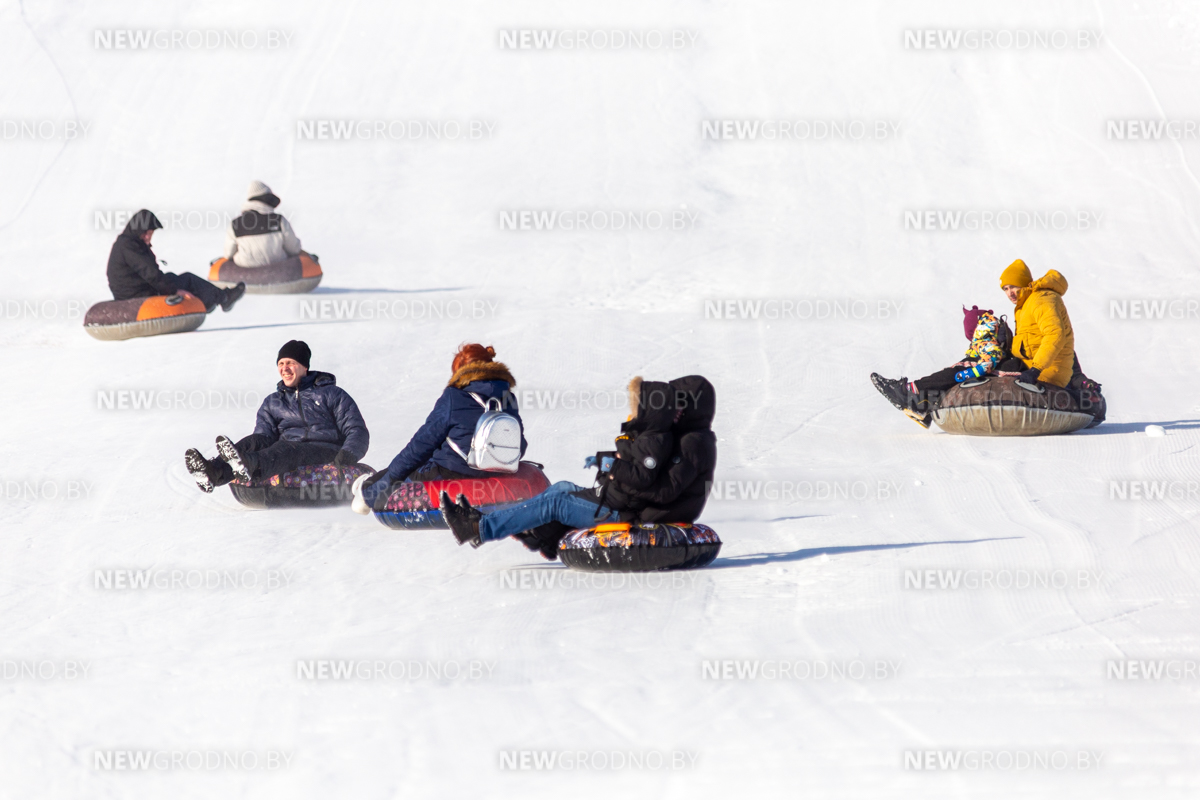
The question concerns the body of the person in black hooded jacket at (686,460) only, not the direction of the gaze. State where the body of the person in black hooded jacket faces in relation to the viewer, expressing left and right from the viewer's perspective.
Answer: facing to the left of the viewer

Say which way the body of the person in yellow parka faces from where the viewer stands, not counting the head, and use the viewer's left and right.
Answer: facing to the left of the viewer

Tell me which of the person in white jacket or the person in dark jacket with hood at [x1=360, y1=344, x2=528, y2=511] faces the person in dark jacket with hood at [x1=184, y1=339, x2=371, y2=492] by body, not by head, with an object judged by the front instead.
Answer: the person in dark jacket with hood at [x1=360, y1=344, x2=528, y2=511]

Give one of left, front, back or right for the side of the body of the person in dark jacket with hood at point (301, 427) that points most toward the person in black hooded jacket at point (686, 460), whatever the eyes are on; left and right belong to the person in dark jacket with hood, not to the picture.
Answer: left

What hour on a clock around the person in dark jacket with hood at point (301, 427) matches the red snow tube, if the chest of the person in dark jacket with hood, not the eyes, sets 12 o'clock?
The red snow tube is roughly at 9 o'clock from the person in dark jacket with hood.

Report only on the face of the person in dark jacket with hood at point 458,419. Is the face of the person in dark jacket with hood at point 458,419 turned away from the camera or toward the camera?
away from the camera

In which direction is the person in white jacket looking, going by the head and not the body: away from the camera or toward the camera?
away from the camera

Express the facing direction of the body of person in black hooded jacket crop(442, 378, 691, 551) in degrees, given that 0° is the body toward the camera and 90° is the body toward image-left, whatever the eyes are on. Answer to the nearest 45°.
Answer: approximately 90°

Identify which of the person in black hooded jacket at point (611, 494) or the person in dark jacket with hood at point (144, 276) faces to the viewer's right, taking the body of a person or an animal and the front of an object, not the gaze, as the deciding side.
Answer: the person in dark jacket with hood

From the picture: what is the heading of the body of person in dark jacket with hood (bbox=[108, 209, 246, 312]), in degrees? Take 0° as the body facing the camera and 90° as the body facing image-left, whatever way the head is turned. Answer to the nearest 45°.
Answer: approximately 270°

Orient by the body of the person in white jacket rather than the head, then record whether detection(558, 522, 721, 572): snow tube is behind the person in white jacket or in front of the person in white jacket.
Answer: behind

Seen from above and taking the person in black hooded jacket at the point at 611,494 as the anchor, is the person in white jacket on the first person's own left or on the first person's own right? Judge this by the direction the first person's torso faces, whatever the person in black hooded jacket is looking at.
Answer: on the first person's own right

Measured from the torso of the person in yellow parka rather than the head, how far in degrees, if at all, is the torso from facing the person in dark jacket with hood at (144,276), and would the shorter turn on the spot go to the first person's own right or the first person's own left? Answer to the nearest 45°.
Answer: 0° — they already face them

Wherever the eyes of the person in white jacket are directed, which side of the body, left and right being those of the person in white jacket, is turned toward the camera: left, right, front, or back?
back
